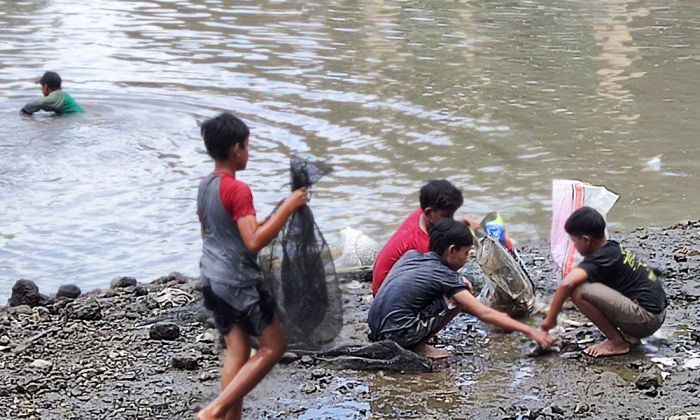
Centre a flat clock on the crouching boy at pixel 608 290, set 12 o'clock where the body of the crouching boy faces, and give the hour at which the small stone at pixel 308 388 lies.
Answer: The small stone is roughly at 11 o'clock from the crouching boy.

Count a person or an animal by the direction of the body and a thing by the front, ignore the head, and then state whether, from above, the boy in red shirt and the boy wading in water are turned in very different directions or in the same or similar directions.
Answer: very different directions

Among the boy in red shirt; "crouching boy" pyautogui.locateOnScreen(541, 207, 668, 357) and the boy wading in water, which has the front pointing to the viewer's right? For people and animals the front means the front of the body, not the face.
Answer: the boy in red shirt

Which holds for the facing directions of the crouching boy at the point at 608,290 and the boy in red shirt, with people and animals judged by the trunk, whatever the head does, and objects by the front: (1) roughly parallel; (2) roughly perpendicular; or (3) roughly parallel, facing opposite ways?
roughly parallel, facing opposite ways

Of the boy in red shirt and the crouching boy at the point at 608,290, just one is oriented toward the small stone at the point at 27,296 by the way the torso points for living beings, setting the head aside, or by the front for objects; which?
the crouching boy

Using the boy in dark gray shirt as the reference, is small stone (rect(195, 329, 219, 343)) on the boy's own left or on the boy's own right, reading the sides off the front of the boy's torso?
on the boy's own left

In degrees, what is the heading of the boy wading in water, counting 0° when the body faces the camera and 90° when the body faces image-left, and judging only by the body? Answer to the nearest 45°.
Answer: approximately 90°

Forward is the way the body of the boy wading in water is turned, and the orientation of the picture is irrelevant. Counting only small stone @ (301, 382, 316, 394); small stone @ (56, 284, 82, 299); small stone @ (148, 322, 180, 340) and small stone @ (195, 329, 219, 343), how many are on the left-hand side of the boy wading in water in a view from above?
4

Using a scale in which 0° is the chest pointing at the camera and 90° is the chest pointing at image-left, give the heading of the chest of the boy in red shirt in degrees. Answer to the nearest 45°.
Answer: approximately 270°

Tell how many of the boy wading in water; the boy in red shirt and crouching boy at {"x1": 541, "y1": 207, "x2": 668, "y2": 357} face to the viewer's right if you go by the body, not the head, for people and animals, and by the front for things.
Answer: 1

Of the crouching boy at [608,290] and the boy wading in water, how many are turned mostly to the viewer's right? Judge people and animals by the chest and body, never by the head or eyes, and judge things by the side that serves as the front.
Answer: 0

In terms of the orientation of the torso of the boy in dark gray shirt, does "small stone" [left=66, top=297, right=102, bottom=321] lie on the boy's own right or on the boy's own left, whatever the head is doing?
on the boy's own left

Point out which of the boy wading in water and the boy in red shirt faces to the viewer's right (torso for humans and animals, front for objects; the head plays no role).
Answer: the boy in red shirt

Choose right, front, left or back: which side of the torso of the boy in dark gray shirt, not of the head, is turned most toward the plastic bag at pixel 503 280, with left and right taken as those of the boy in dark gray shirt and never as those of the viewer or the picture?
front

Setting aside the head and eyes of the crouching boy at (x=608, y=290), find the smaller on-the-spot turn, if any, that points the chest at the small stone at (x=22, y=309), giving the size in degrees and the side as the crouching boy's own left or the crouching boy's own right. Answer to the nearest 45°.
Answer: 0° — they already face it
